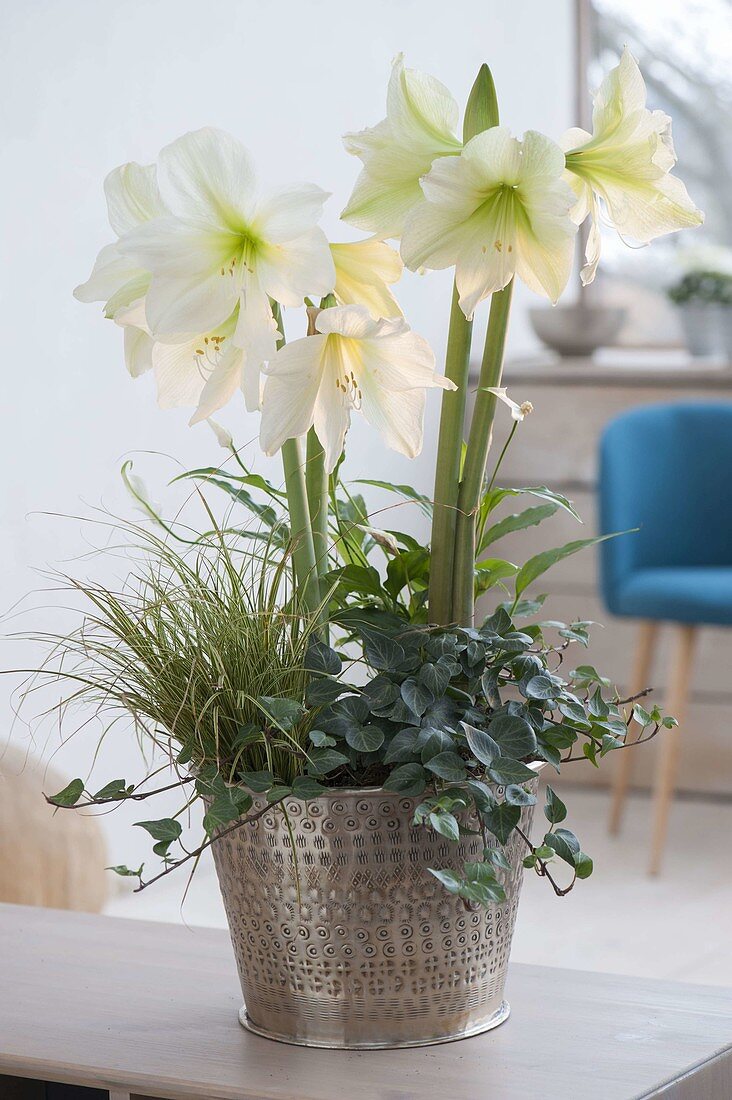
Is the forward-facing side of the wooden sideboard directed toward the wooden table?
yes

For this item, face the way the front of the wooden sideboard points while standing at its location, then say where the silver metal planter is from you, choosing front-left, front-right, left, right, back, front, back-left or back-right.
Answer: front

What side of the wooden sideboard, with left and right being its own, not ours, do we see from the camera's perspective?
front
